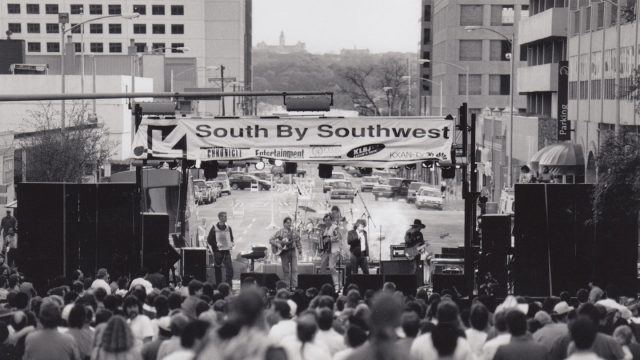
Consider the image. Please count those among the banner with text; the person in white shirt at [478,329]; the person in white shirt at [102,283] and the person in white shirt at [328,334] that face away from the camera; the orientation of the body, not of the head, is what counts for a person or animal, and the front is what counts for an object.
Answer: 3

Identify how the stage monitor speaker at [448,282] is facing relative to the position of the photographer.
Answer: facing away from the viewer

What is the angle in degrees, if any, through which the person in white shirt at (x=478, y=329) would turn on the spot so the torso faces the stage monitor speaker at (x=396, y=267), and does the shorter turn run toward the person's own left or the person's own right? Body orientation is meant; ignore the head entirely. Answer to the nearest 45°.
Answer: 0° — they already face it

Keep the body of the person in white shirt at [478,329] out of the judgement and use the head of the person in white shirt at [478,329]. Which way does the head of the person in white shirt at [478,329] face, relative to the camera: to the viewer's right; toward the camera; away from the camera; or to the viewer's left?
away from the camera

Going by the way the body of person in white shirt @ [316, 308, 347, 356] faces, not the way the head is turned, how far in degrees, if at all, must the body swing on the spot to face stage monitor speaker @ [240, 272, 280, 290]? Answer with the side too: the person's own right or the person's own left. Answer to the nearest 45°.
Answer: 0° — they already face it

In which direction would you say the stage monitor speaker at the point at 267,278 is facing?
away from the camera

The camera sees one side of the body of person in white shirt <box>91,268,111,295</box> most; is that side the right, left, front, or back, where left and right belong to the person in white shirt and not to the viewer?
back

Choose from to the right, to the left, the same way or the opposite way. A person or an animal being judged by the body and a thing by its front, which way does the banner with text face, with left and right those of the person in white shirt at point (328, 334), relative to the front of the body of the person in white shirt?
the opposite way

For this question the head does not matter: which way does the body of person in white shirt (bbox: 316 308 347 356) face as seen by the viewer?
away from the camera

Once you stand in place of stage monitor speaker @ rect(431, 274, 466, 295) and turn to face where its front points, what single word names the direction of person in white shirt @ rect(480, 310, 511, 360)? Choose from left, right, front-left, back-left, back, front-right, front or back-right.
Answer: back

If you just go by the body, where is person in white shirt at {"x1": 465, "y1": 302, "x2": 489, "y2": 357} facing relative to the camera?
away from the camera
